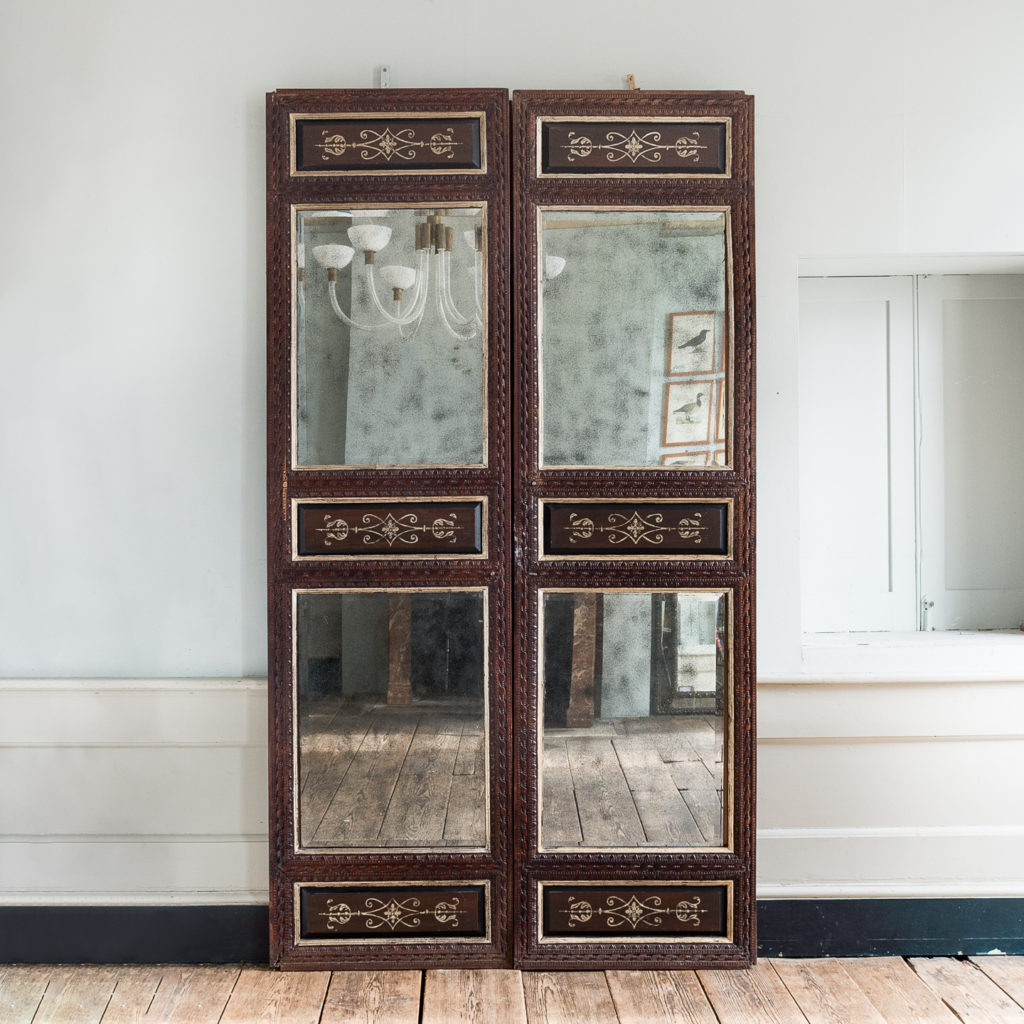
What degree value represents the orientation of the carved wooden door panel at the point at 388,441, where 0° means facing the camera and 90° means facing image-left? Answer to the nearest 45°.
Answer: approximately 0°

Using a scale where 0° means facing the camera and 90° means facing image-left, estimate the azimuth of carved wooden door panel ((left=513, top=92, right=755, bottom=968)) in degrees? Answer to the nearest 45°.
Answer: approximately 0°

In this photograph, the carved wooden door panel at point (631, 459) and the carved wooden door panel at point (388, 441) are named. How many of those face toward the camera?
2
